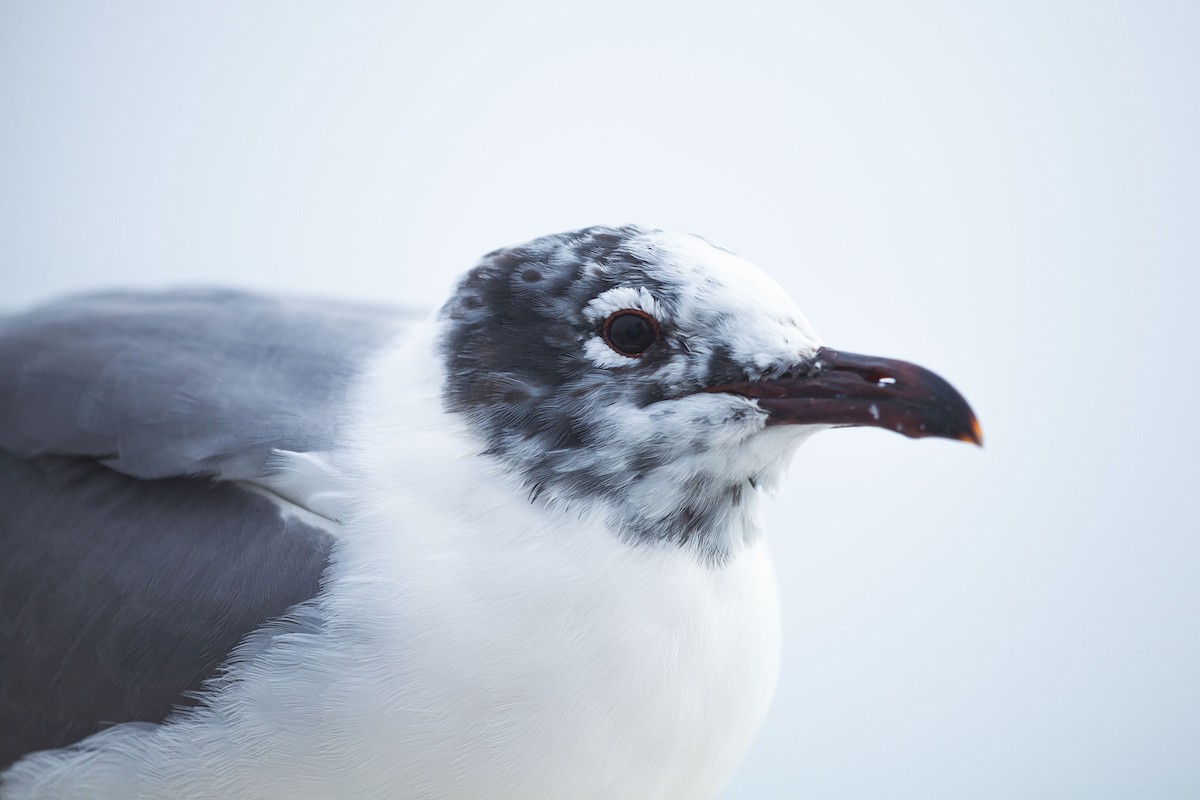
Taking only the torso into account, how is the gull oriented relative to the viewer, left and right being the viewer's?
facing to the right of the viewer
